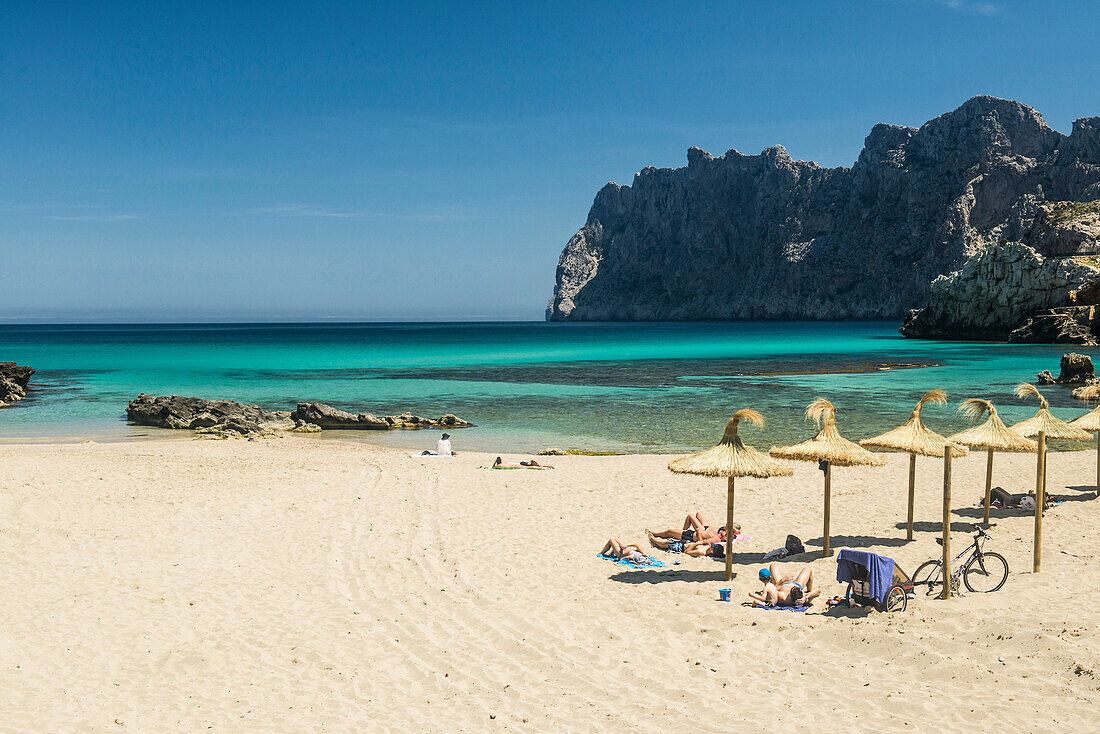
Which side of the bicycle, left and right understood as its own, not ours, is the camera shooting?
right

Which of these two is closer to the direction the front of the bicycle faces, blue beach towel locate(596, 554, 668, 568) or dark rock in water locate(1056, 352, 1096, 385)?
the dark rock in water

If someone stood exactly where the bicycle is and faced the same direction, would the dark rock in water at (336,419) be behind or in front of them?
behind

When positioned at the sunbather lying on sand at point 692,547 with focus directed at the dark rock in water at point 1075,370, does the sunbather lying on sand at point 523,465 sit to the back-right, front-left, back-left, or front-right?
front-left

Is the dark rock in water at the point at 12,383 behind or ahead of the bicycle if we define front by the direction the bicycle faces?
behind

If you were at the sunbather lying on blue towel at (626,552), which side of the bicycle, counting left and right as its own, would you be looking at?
back

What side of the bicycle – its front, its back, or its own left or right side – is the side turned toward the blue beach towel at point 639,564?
back

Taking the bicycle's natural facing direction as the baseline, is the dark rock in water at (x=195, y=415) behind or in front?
behind

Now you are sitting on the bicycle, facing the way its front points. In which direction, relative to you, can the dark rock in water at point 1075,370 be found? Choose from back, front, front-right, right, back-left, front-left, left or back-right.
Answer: left

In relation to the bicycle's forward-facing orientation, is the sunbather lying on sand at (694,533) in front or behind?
behind
